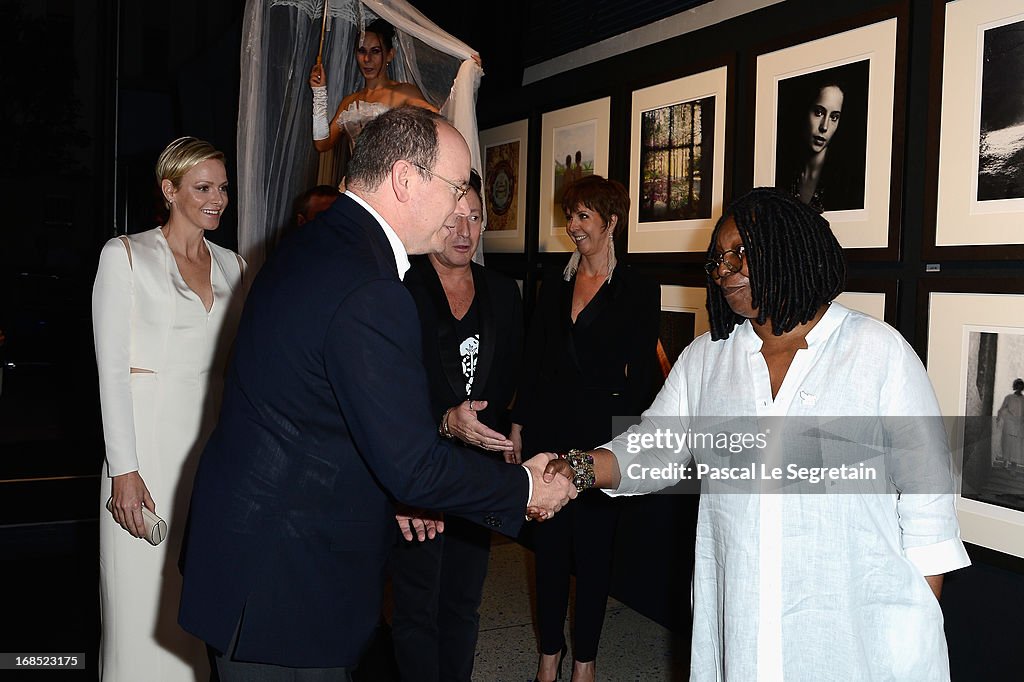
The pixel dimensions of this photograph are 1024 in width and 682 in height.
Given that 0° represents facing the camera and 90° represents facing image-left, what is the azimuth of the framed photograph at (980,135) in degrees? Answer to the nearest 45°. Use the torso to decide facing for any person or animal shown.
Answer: approximately 45°

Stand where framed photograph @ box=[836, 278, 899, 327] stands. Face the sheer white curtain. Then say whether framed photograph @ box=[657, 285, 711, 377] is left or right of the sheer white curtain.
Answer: right

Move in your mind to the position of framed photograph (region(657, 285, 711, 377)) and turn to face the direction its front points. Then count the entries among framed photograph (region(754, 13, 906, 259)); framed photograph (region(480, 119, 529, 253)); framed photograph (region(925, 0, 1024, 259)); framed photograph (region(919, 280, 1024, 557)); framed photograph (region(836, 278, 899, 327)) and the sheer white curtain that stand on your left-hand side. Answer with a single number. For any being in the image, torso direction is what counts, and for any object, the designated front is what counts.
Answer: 4

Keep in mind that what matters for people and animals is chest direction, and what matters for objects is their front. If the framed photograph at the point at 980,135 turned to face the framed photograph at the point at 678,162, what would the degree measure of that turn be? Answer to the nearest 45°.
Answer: approximately 90° to its right

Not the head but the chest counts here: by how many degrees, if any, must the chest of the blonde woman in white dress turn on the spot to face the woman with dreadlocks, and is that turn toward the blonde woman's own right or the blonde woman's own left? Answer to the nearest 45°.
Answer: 0° — they already face them

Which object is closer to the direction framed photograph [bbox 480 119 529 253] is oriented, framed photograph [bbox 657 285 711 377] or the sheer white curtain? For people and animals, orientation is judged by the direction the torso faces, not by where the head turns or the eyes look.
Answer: the sheer white curtain

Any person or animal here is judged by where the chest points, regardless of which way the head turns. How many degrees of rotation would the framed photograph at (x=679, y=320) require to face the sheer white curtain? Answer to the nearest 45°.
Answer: approximately 45° to its right
